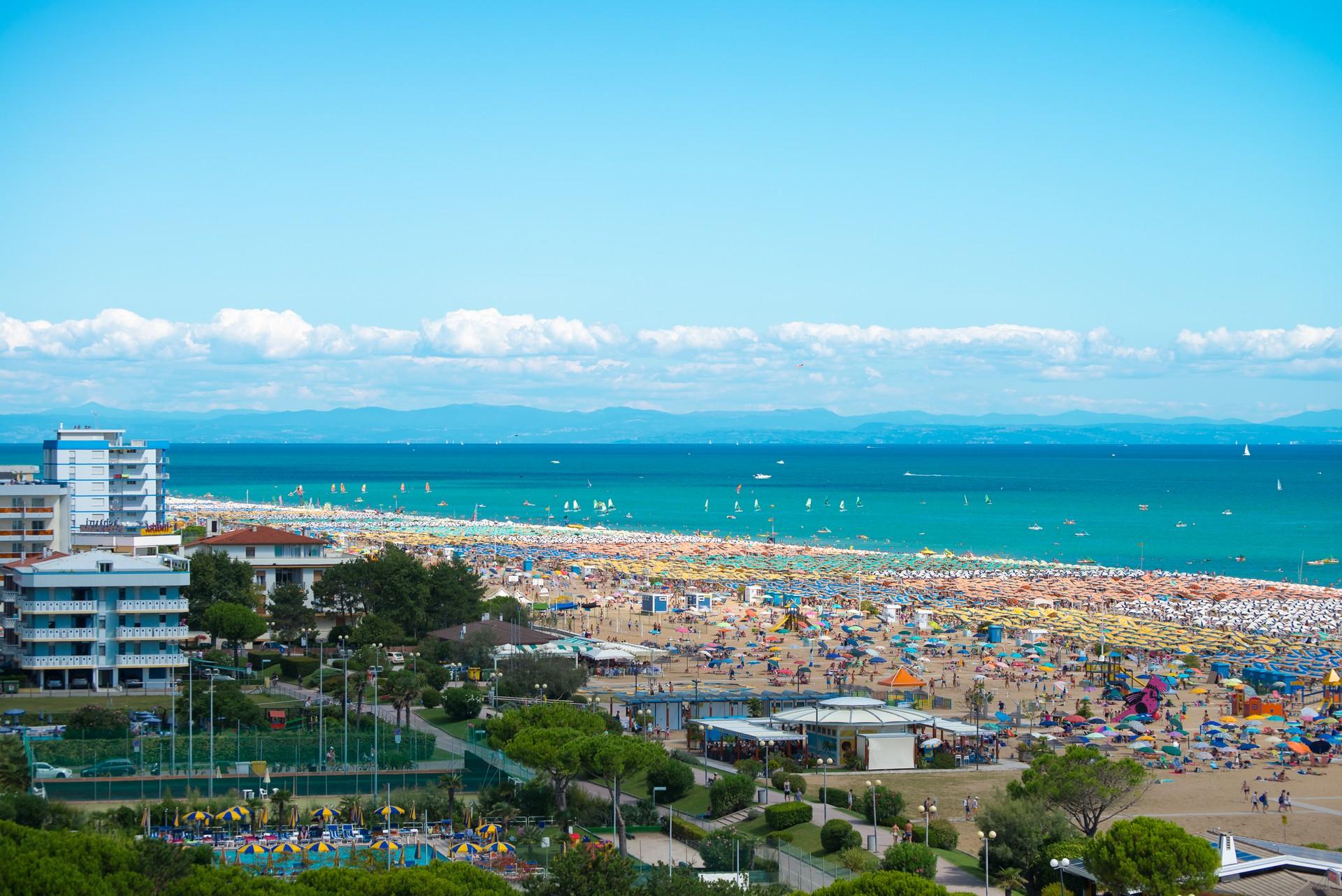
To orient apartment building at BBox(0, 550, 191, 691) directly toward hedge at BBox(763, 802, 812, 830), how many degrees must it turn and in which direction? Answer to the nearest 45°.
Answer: approximately 45° to its left

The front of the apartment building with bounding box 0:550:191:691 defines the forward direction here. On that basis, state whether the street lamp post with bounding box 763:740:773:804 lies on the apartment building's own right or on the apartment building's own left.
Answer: on the apartment building's own left

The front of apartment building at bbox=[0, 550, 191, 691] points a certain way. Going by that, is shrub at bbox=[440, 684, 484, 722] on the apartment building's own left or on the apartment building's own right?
on the apartment building's own left

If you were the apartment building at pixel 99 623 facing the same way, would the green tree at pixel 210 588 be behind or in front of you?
behind

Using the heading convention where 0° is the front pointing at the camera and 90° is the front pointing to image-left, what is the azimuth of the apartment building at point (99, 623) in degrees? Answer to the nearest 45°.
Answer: approximately 0°

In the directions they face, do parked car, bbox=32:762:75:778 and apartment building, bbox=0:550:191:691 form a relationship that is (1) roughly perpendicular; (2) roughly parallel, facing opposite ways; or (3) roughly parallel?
roughly perpendicular

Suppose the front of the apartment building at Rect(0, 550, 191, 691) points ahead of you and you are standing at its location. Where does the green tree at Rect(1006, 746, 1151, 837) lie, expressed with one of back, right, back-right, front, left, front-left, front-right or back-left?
front-left

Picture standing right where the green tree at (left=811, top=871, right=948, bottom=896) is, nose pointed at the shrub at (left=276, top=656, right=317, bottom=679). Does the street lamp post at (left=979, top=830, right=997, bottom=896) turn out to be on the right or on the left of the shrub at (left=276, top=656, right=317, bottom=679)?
right

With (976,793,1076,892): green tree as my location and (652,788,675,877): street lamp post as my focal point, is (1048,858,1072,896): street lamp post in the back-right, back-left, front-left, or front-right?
back-left

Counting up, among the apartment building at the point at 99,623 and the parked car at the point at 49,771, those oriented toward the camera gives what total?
1
